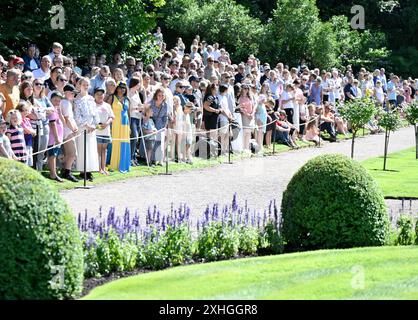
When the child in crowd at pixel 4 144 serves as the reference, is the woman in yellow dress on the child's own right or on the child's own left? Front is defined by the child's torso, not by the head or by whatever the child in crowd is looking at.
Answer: on the child's own left

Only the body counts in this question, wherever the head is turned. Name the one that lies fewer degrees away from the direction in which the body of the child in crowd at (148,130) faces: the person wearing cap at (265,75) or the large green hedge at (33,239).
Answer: the large green hedge

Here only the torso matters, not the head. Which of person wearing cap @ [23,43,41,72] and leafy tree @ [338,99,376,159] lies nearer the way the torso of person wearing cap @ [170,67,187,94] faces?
the leafy tree

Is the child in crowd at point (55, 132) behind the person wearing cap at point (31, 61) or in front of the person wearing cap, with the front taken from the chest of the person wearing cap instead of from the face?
in front

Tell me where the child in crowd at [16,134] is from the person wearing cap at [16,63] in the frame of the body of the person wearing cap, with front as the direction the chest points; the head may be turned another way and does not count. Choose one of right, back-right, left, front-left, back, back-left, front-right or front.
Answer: front-right

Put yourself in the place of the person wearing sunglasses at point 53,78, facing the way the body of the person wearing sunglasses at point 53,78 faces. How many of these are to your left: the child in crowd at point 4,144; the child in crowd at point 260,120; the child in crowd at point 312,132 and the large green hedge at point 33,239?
2

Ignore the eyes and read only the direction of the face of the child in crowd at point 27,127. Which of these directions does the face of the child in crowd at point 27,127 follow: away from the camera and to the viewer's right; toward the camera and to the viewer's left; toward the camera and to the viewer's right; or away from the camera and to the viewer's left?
toward the camera and to the viewer's right

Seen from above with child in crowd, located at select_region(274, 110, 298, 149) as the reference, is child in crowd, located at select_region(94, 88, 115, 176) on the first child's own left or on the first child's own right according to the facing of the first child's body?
on the first child's own right

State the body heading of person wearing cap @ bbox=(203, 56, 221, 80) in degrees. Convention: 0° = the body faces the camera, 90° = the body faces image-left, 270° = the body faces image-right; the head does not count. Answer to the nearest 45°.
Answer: approximately 315°

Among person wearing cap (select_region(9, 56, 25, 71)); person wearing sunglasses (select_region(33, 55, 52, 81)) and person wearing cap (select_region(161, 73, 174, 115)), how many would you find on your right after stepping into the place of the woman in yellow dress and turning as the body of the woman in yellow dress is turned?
2

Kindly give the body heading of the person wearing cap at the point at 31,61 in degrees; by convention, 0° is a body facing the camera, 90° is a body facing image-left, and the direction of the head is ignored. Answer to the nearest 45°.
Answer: approximately 315°

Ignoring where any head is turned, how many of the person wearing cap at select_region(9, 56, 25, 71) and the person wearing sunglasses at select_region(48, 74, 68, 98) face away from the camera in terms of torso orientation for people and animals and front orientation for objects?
0

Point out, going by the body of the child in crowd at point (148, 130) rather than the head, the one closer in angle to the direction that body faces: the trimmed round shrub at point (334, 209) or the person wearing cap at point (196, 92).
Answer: the trimmed round shrub

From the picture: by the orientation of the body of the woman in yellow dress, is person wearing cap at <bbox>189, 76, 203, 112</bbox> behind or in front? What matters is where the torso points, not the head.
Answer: behind
